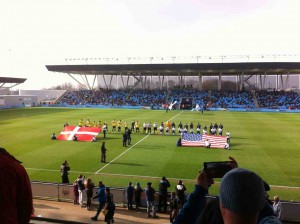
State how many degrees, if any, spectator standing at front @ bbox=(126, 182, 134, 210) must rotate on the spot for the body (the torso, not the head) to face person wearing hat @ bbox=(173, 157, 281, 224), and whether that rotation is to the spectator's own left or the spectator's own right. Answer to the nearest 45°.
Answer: approximately 180°

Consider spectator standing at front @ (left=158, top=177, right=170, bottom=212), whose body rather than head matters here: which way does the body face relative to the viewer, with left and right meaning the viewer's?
facing away from the viewer

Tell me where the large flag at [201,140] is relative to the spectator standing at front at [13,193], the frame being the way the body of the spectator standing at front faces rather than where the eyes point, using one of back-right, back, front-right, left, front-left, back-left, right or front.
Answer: front-right

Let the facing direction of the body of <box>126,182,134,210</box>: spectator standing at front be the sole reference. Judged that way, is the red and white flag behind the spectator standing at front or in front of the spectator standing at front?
in front

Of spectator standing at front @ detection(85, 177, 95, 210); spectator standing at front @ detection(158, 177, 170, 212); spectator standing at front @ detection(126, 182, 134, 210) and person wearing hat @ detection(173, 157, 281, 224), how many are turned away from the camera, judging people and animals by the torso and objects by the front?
4

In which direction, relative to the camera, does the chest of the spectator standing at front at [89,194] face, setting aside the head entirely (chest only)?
away from the camera

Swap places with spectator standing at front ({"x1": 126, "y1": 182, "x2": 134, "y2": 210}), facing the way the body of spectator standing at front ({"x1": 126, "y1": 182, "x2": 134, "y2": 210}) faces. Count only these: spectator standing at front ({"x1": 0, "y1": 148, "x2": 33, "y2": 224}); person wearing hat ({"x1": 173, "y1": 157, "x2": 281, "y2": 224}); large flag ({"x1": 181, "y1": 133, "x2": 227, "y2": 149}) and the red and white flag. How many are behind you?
2

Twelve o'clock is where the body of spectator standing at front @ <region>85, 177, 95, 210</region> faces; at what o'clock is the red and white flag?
The red and white flag is roughly at 12 o'clock from the spectator standing at front.

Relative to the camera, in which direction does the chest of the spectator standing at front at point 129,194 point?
away from the camera

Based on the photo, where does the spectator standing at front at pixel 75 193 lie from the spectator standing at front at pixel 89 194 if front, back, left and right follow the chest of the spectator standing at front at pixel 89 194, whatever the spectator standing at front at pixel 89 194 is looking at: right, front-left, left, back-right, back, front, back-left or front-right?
front-left

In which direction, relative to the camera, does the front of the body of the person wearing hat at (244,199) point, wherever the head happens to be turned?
away from the camera

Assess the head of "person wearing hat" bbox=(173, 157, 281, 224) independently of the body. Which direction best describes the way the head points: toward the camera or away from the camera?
away from the camera

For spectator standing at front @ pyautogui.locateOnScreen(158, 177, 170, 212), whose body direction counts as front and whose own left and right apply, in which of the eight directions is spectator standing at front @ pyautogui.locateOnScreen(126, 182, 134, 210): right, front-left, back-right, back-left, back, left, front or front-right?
left

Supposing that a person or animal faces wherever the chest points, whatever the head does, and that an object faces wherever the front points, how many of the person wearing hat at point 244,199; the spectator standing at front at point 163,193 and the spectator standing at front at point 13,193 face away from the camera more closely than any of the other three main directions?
3

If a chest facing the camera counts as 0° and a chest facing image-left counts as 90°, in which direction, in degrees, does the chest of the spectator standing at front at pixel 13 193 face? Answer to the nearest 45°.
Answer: approximately 180°

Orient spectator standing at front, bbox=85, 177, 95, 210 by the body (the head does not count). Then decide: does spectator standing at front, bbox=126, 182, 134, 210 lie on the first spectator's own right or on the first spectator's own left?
on the first spectator's own right
